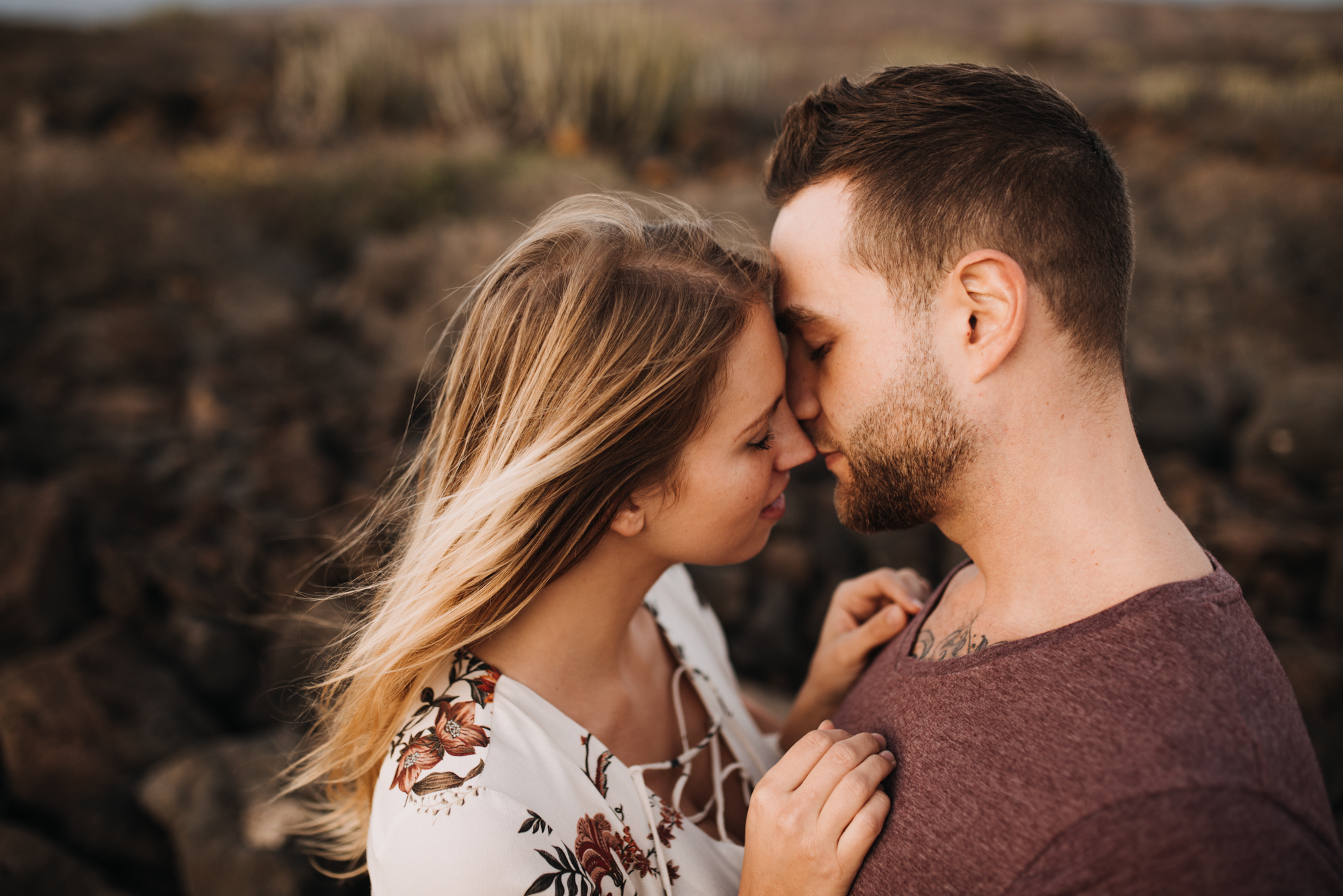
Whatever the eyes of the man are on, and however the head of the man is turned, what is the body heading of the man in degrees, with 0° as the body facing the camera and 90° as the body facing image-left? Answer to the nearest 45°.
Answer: approximately 90°

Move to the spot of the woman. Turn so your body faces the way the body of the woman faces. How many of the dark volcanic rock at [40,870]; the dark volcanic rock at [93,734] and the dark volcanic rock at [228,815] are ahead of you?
0

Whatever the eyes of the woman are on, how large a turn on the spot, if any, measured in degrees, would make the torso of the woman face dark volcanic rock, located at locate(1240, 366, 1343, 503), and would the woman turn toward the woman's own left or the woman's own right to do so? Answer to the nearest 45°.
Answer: approximately 45° to the woman's own left

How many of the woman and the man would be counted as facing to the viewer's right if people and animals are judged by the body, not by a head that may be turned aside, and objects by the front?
1

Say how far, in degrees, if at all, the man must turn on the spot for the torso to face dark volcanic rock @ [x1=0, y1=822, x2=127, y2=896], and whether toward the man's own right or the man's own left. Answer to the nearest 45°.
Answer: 0° — they already face it

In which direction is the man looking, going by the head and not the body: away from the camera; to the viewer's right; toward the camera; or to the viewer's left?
to the viewer's left

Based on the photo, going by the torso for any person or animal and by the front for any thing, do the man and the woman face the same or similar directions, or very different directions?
very different directions

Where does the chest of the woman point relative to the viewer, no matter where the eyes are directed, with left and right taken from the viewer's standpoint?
facing to the right of the viewer

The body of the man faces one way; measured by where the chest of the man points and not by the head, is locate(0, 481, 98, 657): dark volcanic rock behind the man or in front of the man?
in front

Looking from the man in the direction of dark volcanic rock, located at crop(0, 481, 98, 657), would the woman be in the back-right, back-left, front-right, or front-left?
front-left
